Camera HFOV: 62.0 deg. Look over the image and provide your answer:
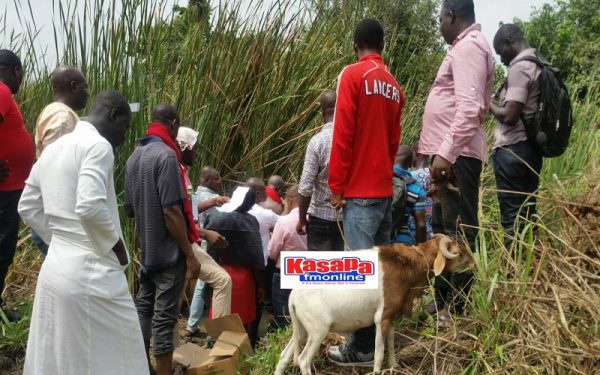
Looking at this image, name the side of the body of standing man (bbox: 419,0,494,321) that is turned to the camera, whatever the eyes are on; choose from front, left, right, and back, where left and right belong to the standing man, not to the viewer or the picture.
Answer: left

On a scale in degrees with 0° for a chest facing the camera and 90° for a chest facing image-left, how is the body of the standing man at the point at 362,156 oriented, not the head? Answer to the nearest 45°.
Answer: approximately 135°

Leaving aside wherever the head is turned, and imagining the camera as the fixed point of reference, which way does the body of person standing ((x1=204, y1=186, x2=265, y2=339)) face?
away from the camera

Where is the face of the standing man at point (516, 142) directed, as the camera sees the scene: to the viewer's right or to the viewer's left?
to the viewer's left

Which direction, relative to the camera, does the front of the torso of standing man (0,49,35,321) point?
to the viewer's right

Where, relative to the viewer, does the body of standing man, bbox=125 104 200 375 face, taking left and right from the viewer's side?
facing away from the viewer and to the right of the viewer

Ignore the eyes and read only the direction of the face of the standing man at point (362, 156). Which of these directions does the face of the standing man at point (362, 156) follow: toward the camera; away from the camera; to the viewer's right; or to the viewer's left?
away from the camera

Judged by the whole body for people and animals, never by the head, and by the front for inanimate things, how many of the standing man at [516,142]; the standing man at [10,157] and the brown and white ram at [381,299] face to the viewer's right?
2

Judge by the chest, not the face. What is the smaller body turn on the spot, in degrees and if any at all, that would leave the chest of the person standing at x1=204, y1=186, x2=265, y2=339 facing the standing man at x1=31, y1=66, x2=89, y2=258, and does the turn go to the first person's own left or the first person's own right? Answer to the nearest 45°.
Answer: approximately 90° to the first person's own left

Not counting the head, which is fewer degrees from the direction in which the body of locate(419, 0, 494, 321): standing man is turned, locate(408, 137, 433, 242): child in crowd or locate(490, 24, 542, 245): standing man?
the child in crowd

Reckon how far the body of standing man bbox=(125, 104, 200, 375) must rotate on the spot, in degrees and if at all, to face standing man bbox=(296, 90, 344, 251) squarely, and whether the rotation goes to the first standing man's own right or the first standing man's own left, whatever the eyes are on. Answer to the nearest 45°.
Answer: approximately 45° to the first standing man's own right

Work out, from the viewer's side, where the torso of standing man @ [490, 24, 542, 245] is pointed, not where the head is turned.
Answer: to the viewer's left
